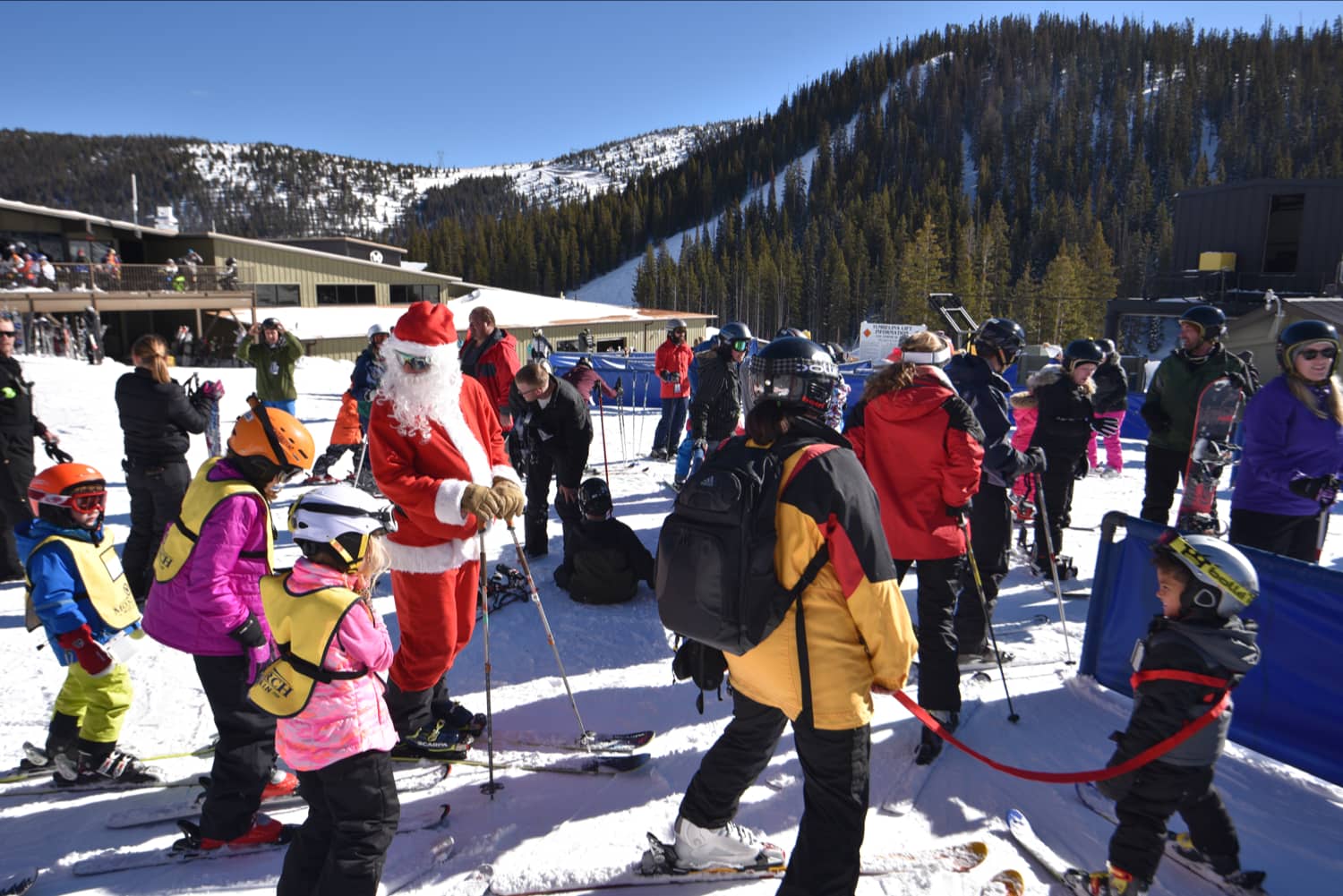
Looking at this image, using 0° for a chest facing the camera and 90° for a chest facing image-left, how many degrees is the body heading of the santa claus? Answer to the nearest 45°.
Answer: approximately 315°

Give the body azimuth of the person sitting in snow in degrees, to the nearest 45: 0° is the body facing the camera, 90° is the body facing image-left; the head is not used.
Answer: approximately 180°

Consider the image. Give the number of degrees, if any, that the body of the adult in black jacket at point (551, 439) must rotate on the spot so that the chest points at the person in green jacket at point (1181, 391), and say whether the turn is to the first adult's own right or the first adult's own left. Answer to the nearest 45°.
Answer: approximately 135° to the first adult's own left

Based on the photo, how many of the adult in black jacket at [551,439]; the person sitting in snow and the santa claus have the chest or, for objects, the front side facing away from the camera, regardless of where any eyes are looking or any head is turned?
1

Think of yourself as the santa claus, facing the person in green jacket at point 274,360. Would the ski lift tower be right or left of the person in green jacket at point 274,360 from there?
right

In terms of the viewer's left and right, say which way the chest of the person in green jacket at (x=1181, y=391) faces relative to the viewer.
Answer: facing the viewer and to the left of the viewer

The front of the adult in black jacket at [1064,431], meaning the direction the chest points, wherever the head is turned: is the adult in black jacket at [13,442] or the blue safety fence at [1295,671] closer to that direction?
the blue safety fence

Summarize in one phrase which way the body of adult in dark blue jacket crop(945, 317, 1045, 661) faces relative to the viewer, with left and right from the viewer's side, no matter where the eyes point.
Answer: facing to the right of the viewer

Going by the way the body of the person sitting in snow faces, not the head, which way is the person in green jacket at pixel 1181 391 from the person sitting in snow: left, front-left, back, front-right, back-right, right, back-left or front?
right
